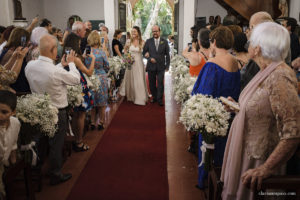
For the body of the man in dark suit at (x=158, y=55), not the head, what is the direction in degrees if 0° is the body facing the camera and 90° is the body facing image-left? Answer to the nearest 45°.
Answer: approximately 0°

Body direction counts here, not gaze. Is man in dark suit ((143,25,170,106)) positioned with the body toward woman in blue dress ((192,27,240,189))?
yes

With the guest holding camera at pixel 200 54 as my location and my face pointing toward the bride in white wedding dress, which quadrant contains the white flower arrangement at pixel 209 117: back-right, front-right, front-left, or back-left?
back-left

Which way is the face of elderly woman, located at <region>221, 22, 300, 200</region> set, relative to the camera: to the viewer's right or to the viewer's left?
to the viewer's left

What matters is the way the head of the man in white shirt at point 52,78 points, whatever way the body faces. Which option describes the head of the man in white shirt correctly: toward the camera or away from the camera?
away from the camera

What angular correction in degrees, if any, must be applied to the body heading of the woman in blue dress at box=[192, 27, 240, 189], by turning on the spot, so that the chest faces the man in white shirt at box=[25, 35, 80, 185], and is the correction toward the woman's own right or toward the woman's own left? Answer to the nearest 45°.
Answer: approximately 45° to the woman's own left

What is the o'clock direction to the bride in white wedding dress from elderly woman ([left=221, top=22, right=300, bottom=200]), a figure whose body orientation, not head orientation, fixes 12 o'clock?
The bride in white wedding dress is roughly at 2 o'clock from the elderly woman.

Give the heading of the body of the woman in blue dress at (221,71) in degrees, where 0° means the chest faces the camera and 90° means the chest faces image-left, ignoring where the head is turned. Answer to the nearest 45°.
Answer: approximately 135°

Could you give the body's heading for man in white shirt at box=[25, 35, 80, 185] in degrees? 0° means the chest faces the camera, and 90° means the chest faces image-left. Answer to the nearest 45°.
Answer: approximately 225°

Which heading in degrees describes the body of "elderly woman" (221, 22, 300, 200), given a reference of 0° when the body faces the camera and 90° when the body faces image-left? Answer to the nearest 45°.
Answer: approximately 90°

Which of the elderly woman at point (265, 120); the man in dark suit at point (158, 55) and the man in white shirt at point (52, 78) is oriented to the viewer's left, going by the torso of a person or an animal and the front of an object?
the elderly woman

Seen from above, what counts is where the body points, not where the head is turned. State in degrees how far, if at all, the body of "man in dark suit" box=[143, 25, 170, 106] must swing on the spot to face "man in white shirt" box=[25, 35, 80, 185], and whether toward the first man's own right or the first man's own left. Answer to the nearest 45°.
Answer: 0° — they already face them

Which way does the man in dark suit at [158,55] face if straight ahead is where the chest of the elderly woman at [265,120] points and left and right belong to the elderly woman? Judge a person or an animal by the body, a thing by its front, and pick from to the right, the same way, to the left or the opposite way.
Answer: to the left

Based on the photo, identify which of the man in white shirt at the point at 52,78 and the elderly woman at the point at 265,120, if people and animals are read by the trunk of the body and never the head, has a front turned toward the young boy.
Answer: the elderly woman
